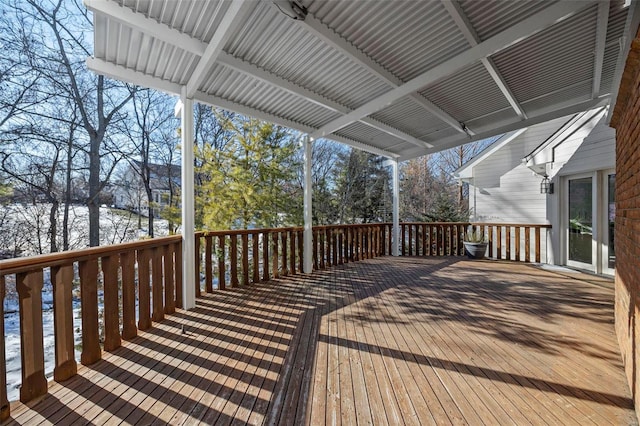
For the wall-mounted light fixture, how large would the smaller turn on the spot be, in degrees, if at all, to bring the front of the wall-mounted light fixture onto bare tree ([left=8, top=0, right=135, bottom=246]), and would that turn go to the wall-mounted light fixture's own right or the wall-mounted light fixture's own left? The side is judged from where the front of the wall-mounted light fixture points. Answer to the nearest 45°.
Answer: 0° — it already faces it

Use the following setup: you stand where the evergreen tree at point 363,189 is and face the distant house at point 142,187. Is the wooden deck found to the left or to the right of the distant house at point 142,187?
left

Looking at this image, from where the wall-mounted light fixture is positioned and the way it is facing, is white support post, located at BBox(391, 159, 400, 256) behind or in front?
in front

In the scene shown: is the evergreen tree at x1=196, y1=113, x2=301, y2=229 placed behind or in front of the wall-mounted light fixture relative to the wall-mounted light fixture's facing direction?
in front

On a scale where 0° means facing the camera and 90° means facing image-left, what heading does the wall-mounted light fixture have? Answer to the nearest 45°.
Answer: approximately 45°

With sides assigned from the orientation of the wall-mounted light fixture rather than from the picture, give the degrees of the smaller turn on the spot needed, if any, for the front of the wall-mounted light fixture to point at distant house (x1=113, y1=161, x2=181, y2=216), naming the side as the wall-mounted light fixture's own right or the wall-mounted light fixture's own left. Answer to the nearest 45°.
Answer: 0° — it already faces it
